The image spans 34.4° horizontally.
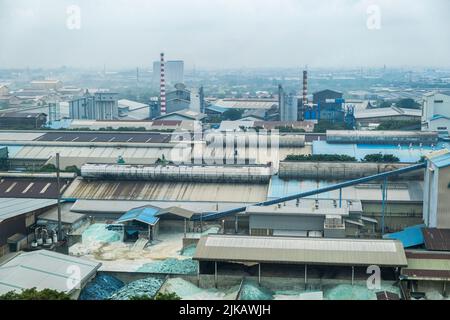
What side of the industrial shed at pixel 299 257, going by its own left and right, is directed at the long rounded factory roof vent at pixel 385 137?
back

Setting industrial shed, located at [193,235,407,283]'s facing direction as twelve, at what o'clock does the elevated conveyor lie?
The elevated conveyor is roughly at 6 o'clock from the industrial shed.

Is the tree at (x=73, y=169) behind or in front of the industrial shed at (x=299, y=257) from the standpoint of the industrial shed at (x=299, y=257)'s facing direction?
behind

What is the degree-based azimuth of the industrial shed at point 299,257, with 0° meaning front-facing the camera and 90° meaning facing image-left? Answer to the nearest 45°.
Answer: approximately 0°

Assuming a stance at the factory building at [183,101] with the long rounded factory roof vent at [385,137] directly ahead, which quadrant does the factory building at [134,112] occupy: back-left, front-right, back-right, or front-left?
back-right

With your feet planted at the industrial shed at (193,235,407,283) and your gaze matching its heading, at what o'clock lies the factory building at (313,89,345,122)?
The factory building is roughly at 6 o'clock from the industrial shed.

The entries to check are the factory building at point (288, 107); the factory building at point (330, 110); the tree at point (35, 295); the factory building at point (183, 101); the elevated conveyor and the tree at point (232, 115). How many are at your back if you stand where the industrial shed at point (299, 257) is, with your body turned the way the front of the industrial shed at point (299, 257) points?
5

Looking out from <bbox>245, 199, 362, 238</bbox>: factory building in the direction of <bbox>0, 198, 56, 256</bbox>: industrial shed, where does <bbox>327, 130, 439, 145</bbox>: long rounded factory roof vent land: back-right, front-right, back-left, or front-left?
back-right

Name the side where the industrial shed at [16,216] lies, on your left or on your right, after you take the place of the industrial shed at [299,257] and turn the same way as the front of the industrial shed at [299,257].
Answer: on your right

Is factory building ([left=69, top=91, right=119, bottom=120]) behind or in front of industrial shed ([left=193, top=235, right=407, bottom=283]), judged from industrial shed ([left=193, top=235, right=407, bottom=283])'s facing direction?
behind
